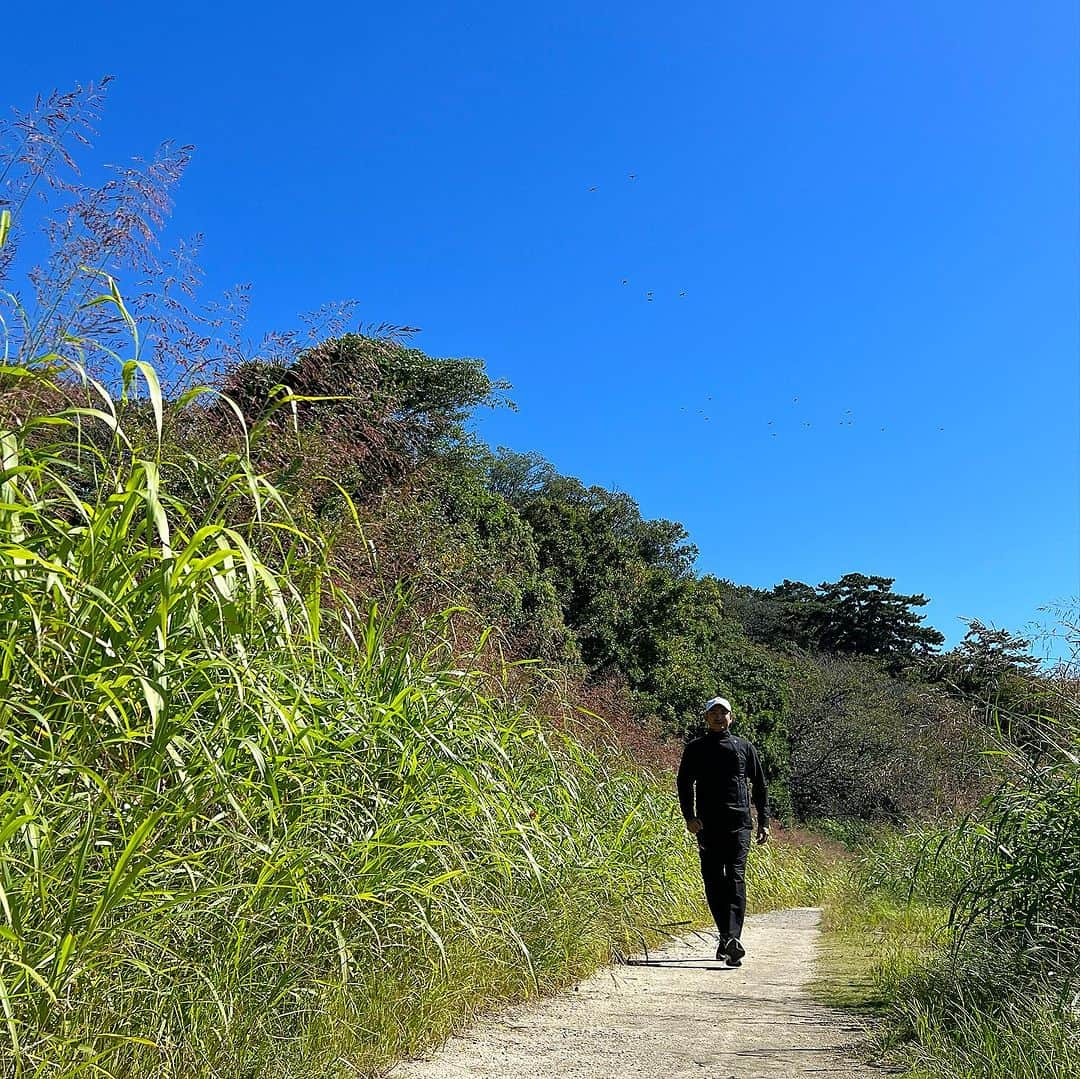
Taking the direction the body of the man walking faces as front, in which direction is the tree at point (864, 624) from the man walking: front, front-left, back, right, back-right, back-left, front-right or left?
back

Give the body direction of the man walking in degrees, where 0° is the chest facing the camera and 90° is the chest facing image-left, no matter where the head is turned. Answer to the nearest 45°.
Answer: approximately 0°
